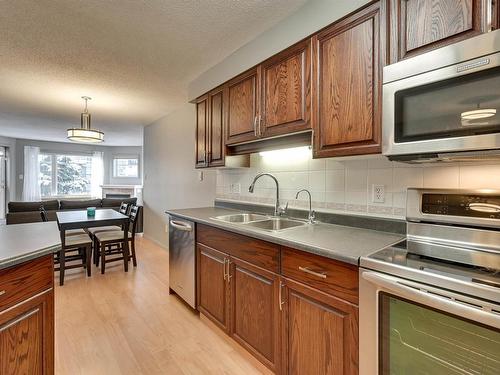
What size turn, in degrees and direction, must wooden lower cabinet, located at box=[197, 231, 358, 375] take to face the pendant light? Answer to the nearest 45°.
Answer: approximately 90° to its right

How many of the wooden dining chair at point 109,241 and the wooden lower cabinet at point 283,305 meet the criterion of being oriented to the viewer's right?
0

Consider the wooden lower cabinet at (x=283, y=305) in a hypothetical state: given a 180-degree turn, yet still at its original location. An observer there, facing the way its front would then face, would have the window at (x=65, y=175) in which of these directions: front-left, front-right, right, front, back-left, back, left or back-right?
left

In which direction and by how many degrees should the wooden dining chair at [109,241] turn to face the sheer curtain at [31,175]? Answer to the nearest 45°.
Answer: approximately 90° to its right

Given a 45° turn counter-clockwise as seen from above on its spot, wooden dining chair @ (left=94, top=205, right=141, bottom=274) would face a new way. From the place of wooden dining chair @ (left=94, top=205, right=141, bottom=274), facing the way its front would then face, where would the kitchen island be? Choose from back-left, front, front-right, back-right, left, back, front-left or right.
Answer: front-left

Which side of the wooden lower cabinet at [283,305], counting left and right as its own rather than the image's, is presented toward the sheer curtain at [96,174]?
right

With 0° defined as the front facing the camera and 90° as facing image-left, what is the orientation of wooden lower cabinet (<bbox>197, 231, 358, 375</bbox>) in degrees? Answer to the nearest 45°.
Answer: approximately 45°

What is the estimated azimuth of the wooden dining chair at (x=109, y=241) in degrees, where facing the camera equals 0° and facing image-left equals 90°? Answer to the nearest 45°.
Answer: approximately 90°

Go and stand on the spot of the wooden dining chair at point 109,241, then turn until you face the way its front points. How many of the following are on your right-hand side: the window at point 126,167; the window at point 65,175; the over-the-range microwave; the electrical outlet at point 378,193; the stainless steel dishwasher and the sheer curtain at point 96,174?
3
